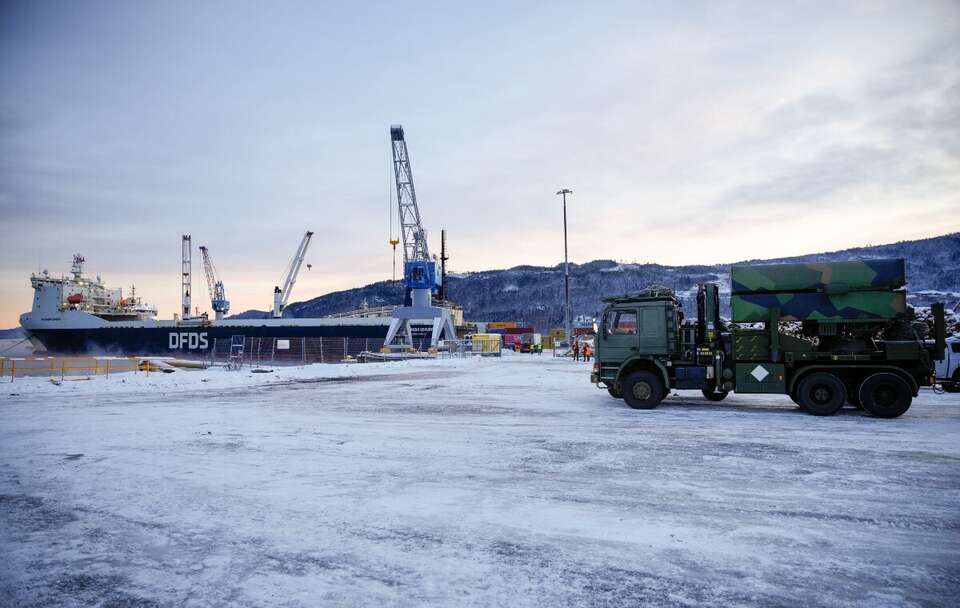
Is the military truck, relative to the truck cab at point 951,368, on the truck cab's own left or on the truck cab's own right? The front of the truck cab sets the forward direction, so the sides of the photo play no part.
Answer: on the truck cab's own left

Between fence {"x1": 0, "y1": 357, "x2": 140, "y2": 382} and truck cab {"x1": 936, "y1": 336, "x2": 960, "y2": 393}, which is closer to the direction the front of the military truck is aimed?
the fence

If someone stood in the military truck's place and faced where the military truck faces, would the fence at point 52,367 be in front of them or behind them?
in front

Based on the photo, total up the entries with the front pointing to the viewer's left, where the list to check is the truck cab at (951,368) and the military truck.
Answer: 2

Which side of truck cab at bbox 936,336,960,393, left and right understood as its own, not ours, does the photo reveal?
left

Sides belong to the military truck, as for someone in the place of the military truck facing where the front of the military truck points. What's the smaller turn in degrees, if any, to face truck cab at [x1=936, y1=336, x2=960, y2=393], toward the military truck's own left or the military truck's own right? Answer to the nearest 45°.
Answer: approximately 135° to the military truck's own right

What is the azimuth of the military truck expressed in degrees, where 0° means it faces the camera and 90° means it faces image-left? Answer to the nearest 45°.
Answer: approximately 90°
